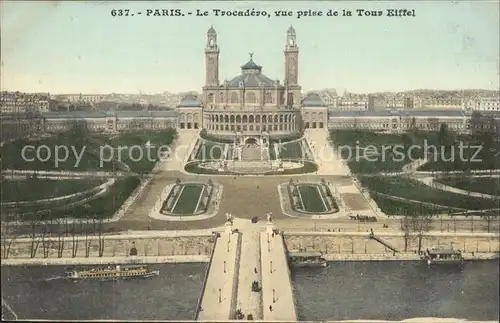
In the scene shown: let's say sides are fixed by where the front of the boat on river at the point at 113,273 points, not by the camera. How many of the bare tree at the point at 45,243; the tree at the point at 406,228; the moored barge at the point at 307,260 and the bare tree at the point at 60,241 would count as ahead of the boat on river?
2
